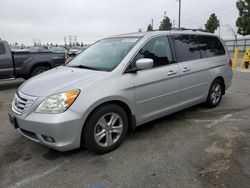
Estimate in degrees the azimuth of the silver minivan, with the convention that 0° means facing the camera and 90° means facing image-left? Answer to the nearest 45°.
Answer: approximately 45°

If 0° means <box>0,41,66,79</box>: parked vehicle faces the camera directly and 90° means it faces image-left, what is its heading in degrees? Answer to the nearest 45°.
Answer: approximately 90°

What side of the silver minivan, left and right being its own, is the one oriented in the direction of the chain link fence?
back

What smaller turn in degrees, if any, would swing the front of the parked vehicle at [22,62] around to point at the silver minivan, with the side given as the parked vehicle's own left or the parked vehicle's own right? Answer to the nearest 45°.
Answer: approximately 90° to the parked vehicle's own left

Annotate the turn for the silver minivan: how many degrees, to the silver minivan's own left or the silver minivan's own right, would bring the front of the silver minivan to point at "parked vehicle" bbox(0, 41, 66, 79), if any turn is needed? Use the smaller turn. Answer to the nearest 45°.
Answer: approximately 90° to the silver minivan's own right
